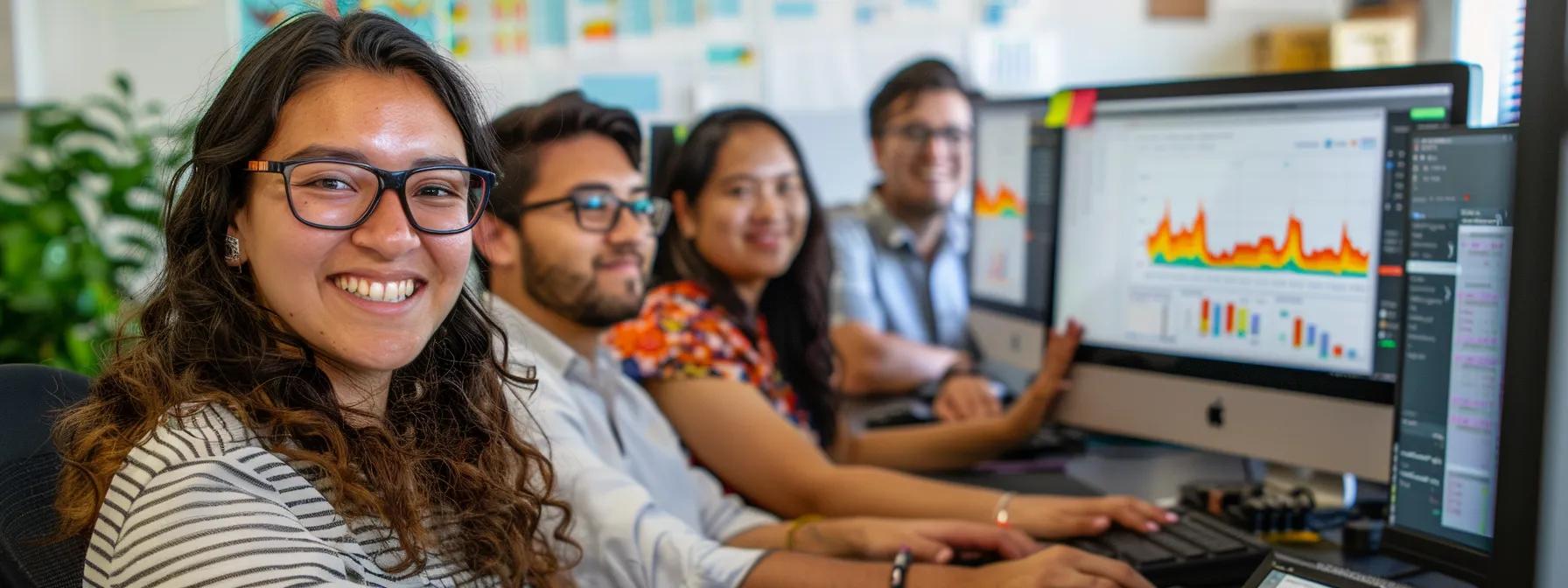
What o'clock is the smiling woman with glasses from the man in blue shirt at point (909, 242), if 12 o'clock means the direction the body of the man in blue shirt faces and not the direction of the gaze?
The smiling woman with glasses is roughly at 2 o'clock from the man in blue shirt.

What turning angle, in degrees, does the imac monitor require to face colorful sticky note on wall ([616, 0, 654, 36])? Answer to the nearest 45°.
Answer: approximately 90° to its right

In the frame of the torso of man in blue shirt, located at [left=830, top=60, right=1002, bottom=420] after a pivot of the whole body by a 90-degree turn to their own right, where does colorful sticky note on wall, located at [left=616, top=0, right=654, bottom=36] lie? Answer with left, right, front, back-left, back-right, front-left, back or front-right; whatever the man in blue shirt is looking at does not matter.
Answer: right

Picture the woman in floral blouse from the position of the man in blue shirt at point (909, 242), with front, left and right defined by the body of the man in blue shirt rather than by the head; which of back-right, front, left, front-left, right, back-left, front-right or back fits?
front-right

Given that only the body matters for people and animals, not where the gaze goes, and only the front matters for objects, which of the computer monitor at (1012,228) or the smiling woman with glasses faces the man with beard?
the computer monitor

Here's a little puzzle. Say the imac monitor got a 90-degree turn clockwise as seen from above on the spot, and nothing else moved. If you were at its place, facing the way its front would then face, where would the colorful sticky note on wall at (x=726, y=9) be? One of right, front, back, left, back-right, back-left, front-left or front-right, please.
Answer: front

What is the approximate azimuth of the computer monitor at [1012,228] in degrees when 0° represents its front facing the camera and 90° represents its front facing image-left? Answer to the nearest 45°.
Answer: approximately 45°

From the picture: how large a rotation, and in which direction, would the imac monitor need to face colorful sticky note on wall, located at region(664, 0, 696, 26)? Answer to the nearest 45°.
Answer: approximately 90° to its right

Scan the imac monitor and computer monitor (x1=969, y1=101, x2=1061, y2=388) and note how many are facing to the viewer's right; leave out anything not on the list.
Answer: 0

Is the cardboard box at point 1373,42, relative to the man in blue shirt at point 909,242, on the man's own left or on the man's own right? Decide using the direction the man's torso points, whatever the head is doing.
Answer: on the man's own left

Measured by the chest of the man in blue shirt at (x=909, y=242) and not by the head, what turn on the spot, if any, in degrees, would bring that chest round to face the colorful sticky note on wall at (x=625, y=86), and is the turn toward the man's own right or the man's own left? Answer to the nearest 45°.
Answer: approximately 180°
